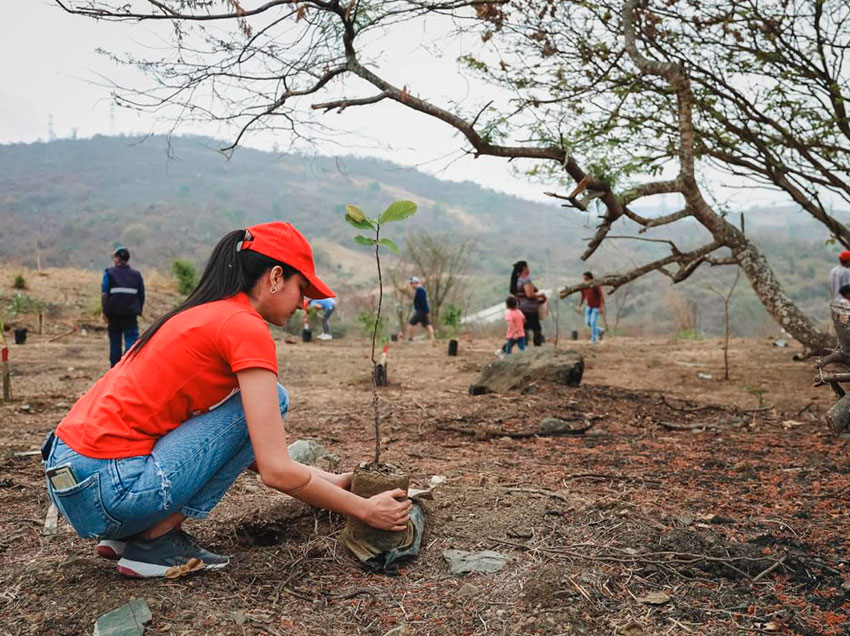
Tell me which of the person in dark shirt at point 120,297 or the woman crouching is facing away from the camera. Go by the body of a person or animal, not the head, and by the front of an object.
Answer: the person in dark shirt

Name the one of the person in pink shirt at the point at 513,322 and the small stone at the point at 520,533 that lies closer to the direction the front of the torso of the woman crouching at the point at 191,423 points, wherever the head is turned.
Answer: the small stone

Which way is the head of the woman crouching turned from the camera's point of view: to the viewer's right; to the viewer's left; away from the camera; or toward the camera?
to the viewer's right

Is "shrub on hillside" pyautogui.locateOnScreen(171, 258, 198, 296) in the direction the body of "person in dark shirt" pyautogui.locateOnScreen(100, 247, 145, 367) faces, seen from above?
yes

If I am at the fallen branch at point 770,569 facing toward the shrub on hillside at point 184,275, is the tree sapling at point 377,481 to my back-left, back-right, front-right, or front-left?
front-left

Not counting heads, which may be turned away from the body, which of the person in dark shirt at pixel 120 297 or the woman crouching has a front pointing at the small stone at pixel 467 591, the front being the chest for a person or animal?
the woman crouching

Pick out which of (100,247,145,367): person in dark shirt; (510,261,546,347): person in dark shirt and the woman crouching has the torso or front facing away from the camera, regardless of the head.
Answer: (100,247,145,367): person in dark shirt

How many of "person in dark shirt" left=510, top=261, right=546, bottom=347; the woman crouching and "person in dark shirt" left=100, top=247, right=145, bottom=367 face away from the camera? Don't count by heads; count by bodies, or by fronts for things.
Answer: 1

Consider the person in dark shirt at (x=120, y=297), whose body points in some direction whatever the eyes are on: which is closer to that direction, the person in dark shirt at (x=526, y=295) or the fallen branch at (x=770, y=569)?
the person in dark shirt

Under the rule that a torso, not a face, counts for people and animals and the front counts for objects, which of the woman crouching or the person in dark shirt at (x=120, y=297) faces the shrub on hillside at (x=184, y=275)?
the person in dark shirt

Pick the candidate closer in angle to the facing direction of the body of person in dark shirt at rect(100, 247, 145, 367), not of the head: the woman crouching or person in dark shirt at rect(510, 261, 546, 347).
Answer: the person in dark shirt

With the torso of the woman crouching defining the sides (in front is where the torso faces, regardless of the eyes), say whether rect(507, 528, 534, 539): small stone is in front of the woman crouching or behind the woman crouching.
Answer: in front

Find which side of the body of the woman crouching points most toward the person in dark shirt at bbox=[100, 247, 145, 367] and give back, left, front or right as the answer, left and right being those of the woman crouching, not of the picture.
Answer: left

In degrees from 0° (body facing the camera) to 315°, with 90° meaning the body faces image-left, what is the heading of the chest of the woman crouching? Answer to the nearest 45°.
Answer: approximately 270°

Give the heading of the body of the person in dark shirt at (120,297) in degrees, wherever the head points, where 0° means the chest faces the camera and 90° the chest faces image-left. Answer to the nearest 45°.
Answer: approximately 180°
